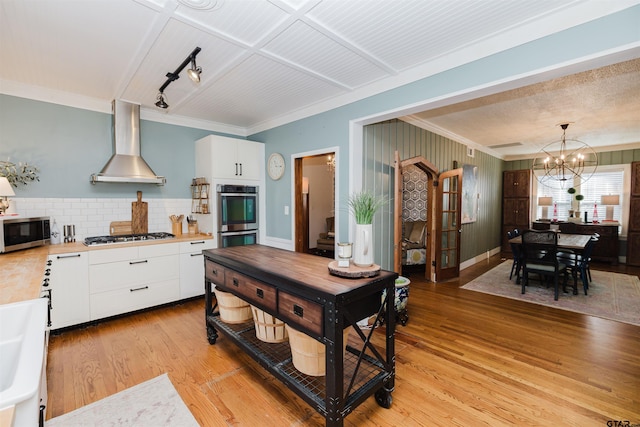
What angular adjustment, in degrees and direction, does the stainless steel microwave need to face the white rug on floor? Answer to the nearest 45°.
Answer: approximately 45° to its right

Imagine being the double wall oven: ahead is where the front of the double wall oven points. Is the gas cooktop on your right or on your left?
on your right

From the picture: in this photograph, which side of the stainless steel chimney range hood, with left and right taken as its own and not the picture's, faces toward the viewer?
front

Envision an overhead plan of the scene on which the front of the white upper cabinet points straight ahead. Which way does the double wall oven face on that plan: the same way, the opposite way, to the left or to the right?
the same way

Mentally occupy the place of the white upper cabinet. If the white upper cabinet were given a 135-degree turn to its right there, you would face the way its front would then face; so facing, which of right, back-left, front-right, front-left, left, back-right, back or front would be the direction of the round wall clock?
back

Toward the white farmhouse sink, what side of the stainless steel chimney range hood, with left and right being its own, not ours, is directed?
front

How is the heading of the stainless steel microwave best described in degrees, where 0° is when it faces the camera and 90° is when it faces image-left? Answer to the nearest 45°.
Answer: approximately 315°

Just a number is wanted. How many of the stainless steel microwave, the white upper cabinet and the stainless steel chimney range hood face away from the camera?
0

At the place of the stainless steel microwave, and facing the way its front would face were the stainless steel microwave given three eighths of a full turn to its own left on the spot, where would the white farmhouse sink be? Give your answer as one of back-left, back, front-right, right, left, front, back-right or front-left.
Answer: back

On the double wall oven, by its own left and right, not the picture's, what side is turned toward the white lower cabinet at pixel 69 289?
right

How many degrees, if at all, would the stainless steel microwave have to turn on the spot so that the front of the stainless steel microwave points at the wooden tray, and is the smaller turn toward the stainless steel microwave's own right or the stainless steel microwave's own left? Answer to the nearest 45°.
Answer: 0° — it already faces it
